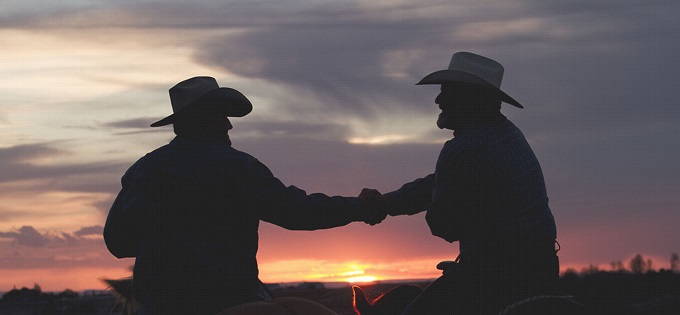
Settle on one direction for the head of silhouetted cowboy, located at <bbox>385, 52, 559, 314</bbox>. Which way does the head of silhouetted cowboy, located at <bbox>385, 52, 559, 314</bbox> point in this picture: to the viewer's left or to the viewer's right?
to the viewer's left

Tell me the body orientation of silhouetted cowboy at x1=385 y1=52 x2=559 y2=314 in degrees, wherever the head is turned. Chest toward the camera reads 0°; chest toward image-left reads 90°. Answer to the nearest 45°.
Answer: approximately 90°

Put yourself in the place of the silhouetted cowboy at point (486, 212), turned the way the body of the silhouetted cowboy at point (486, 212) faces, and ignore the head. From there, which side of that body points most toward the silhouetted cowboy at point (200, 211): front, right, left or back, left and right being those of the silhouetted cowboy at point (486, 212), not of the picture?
front
